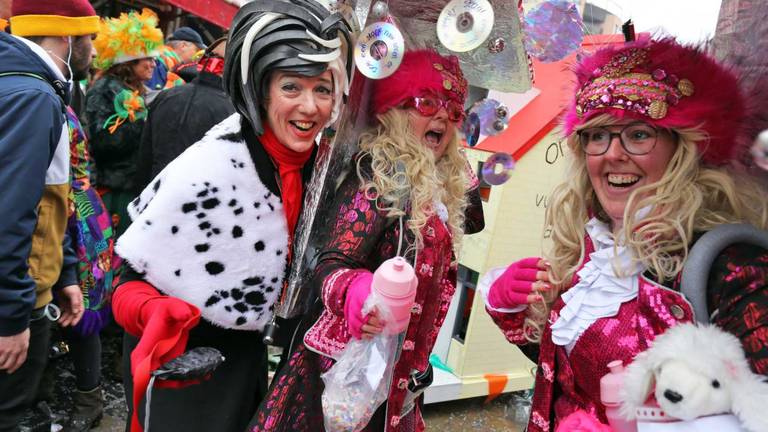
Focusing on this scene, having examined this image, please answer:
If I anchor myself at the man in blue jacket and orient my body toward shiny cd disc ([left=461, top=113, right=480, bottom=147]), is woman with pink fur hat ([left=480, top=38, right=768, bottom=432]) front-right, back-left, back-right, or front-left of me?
front-right

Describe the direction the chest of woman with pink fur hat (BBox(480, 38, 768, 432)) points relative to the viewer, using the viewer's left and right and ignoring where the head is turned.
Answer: facing the viewer and to the left of the viewer

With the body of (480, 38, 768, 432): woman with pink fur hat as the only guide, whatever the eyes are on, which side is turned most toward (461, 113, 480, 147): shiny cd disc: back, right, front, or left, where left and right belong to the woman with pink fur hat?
right

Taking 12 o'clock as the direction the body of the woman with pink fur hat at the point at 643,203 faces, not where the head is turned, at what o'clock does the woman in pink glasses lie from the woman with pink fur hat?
The woman in pink glasses is roughly at 2 o'clock from the woman with pink fur hat.

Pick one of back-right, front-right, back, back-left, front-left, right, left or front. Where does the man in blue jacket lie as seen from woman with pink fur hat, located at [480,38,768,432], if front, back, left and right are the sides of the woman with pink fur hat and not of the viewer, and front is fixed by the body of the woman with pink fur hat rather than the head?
front-right

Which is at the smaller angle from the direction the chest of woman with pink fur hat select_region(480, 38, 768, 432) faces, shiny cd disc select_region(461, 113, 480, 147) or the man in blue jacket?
the man in blue jacket

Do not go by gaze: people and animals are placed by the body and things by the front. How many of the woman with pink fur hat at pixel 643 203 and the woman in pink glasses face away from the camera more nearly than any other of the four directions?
0

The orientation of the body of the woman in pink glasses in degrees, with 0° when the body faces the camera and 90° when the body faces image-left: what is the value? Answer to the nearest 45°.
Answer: approximately 315°

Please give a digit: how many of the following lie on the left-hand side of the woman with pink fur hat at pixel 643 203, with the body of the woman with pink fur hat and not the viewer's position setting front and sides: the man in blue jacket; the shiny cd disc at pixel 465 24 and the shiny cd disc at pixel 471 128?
0
